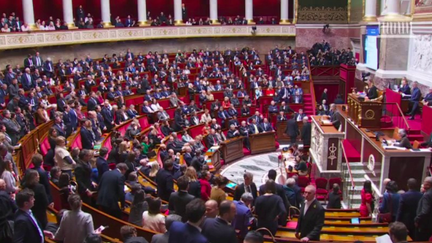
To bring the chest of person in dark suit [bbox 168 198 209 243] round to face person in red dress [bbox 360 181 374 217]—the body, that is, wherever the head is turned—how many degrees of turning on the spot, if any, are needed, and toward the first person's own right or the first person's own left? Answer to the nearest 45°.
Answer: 0° — they already face them

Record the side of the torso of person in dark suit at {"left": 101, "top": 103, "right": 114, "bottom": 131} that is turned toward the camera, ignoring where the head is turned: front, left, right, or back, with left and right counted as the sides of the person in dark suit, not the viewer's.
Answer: right

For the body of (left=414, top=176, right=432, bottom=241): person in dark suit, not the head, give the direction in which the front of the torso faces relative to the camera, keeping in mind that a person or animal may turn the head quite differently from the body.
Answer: to the viewer's left

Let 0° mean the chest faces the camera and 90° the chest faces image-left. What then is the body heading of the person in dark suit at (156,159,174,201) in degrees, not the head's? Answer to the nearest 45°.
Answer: approximately 225°

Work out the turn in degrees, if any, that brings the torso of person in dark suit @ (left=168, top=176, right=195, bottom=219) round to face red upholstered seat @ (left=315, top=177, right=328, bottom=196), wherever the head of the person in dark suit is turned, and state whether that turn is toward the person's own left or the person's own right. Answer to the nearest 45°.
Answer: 0° — they already face it

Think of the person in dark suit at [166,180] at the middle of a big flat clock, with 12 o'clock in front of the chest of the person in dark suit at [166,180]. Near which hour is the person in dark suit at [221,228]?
the person in dark suit at [221,228] is roughly at 4 o'clock from the person in dark suit at [166,180].

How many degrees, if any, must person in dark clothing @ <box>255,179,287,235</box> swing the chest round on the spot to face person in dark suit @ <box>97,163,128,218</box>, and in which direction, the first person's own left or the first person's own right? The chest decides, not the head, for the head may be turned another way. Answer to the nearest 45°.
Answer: approximately 90° to the first person's own left

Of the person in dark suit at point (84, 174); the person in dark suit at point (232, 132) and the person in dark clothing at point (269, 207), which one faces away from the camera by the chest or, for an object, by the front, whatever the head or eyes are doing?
the person in dark clothing at point (269, 207)

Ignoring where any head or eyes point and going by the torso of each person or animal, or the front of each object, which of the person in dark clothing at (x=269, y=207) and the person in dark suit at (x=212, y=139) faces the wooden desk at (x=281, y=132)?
the person in dark clothing at (x=269, y=207)

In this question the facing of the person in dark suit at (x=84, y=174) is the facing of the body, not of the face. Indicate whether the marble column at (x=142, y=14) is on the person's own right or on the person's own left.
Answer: on the person's own left

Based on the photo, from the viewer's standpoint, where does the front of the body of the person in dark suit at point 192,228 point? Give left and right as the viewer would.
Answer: facing away from the viewer and to the right of the viewer

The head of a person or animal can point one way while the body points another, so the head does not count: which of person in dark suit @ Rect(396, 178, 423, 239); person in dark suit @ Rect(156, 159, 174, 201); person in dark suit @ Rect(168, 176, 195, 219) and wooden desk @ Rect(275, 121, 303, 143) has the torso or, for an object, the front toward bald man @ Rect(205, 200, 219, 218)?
the wooden desk

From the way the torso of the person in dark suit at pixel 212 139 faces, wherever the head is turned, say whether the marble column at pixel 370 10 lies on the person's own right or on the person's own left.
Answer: on the person's own left

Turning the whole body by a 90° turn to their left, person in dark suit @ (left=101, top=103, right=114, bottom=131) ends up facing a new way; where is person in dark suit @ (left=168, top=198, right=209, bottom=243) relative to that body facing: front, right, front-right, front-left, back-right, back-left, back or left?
back
